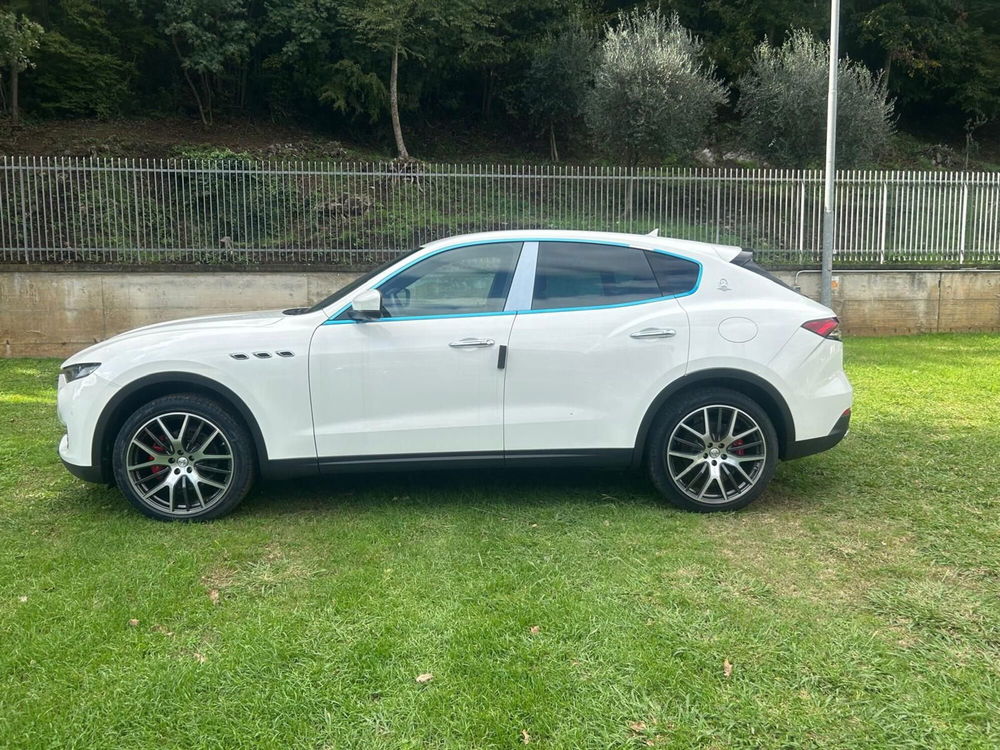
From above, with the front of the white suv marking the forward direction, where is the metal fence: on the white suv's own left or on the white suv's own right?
on the white suv's own right

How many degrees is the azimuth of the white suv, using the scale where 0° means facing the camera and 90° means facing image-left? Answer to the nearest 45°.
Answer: approximately 90°

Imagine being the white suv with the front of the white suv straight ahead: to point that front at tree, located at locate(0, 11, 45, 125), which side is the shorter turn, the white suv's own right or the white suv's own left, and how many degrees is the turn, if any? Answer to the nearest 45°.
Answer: approximately 45° to the white suv's own right

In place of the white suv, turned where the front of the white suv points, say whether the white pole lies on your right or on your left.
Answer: on your right

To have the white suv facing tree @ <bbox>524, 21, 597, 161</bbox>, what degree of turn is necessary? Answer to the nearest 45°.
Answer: approximately 90° to its right

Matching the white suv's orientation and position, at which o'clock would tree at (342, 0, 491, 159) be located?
The tree is roughly at 3 o'clock from the white suv.
